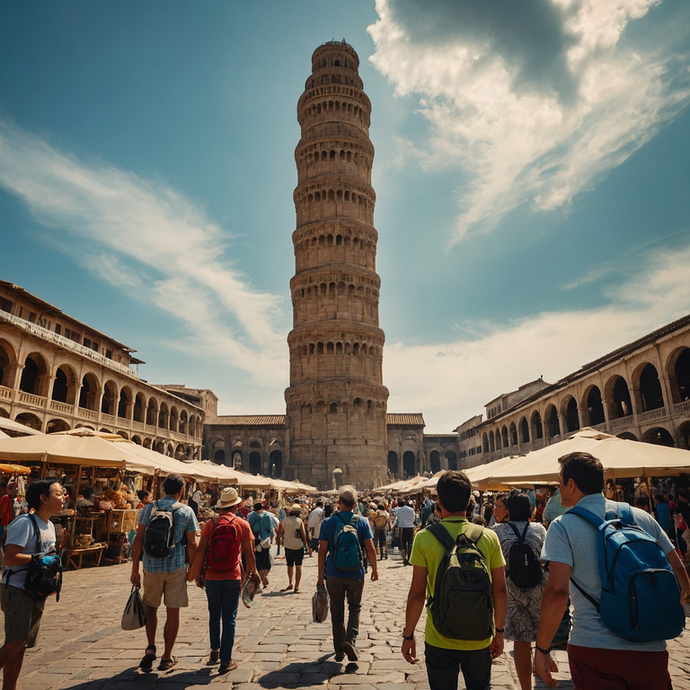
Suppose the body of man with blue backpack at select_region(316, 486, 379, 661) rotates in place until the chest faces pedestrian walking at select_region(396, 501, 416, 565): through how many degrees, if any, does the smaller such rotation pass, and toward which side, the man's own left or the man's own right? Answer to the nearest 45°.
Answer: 0° — they already face them

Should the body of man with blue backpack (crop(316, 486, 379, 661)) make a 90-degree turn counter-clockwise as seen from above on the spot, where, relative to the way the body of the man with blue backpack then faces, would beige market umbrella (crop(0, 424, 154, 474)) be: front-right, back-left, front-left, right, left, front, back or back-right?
front-right

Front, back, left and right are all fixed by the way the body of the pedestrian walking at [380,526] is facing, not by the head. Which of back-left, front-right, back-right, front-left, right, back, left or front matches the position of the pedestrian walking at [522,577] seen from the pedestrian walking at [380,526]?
back

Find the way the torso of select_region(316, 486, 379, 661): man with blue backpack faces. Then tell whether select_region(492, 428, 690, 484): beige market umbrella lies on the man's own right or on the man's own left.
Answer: on the man's own right

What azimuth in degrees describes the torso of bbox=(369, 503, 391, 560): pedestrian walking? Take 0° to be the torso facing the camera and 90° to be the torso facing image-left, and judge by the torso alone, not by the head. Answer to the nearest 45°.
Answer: approximately 180°

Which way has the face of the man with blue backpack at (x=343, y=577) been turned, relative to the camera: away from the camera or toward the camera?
away from the camera

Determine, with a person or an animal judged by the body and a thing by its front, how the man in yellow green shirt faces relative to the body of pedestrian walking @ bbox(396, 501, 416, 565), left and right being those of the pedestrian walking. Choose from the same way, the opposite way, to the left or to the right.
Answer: the same way

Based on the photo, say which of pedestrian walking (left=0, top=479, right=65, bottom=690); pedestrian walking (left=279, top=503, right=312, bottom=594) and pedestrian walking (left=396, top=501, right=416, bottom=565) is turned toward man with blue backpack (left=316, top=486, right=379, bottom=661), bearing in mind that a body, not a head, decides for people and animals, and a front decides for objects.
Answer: pedestrian walking (left=0, top=479, right=65, bottom=690)

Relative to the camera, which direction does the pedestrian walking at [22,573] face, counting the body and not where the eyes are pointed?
to the viewer's right

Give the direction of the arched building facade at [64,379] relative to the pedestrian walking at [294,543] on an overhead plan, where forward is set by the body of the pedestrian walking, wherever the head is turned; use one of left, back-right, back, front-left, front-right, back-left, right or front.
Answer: front-left

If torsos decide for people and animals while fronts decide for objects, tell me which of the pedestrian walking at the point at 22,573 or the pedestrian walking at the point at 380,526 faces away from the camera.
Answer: the pedestrian walking at the point at 380,526
